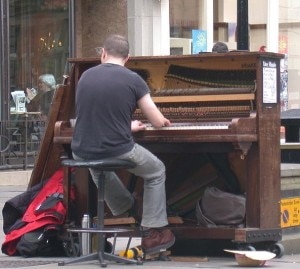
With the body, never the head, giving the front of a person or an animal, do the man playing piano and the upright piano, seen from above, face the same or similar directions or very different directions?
very different directions

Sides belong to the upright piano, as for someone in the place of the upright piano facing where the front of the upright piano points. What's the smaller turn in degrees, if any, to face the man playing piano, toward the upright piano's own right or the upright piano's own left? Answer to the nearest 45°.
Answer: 0° — it already faces them

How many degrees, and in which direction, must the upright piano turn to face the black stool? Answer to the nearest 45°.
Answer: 0° — it already faces it

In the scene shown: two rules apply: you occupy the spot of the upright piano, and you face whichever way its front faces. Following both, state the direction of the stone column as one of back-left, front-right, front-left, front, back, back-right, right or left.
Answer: back-right

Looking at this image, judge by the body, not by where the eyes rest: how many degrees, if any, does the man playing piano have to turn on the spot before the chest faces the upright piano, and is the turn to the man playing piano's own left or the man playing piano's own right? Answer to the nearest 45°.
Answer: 0° — they already face it

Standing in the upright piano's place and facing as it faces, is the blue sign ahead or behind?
behind

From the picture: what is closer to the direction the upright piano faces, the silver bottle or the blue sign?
the silver bottle

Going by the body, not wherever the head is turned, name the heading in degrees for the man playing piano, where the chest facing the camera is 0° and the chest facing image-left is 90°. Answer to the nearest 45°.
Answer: approximately 225°

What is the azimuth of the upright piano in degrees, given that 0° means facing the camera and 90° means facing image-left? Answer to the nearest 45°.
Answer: approximately 45°

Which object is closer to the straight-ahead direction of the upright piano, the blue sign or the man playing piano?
the man playing piano
